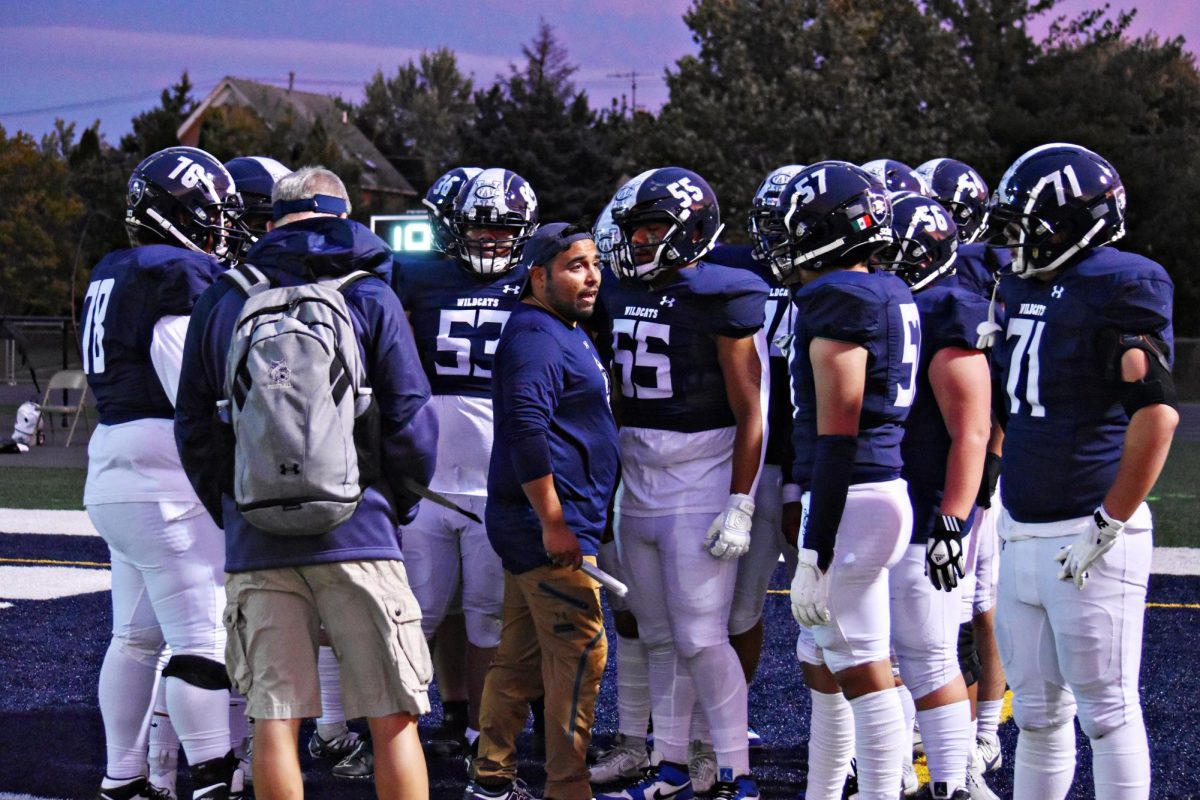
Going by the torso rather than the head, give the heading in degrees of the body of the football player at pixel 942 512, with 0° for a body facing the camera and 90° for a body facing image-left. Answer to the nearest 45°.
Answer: approximately 90°

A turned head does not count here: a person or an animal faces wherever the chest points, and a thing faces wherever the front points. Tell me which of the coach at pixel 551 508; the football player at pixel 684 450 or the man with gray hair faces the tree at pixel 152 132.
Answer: the man with gray hair

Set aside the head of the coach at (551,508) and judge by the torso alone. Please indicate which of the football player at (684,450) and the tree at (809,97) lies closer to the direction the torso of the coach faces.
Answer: the football player

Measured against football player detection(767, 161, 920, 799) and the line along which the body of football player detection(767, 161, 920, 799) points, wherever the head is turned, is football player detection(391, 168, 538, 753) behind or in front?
in front

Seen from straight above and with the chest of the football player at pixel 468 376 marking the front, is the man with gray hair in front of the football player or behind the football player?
in front

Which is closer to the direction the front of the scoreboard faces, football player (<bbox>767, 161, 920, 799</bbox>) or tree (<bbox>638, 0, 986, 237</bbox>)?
the football player

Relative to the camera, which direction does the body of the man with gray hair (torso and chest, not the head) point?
away from the camera

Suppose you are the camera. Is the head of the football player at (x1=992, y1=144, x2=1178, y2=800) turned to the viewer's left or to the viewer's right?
to the viewer's left
